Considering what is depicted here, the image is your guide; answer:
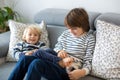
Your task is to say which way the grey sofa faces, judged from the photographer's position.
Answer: facing the viewer
